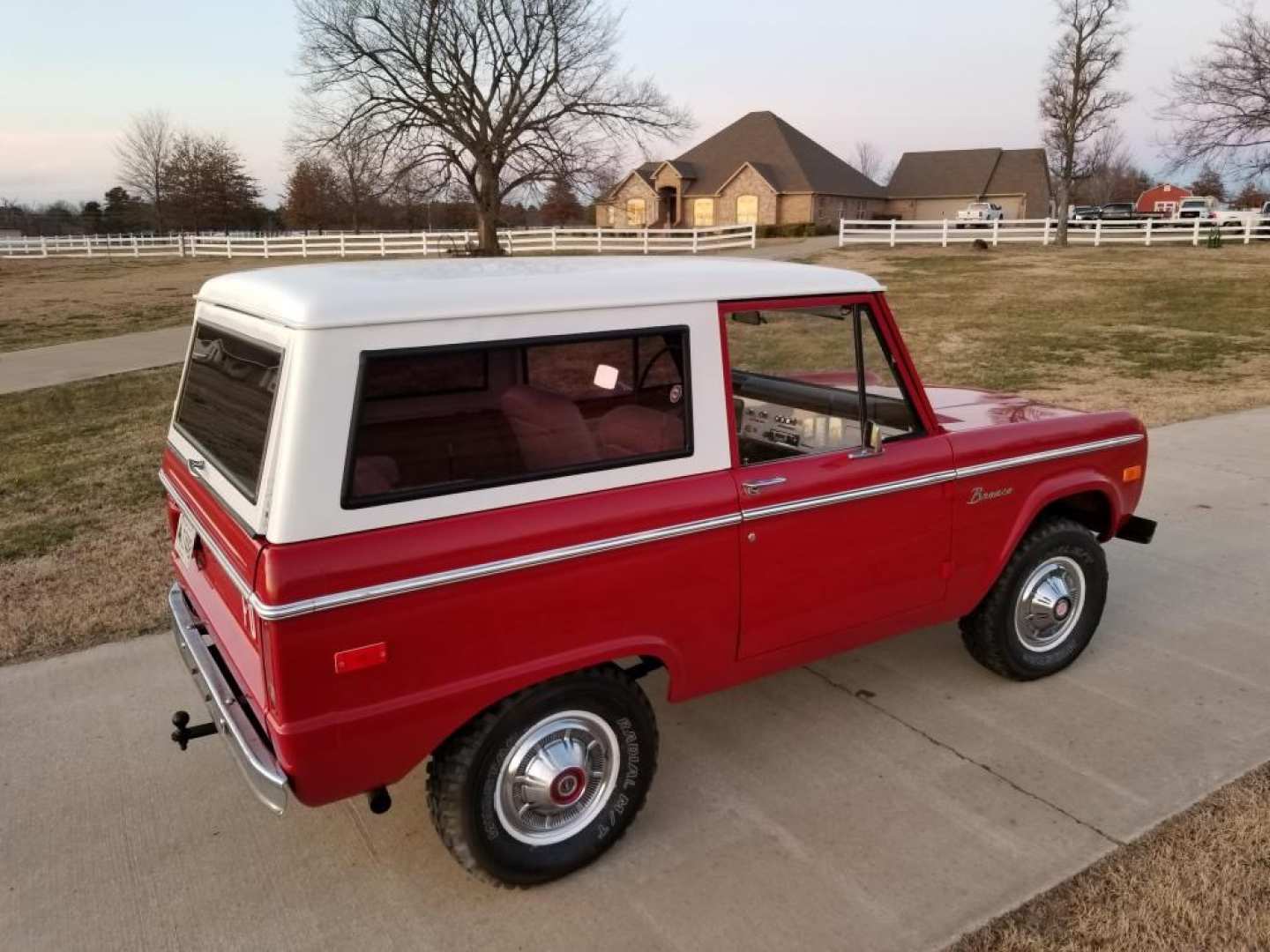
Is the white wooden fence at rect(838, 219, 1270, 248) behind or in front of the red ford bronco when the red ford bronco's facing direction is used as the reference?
in front

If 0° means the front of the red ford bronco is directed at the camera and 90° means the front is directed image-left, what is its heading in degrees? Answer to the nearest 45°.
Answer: approximately 225°
